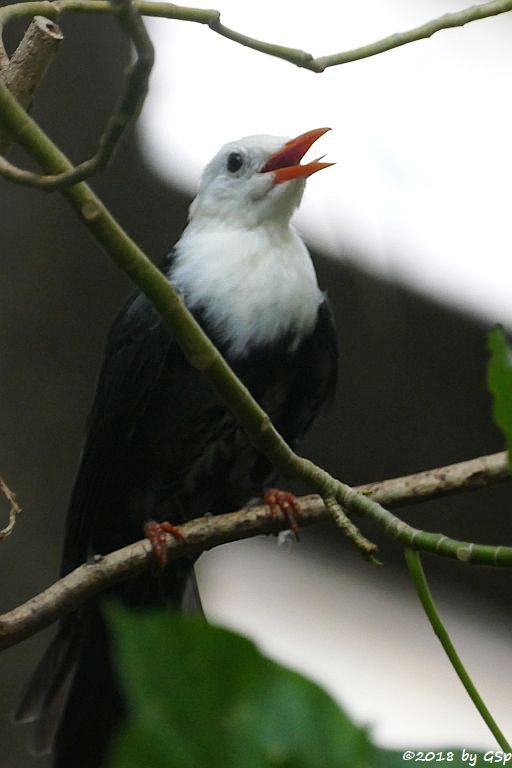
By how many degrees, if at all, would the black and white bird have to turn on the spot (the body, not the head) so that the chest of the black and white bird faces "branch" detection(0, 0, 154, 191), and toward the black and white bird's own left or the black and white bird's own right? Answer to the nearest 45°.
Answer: approximately 45° to the black and white bird's own right

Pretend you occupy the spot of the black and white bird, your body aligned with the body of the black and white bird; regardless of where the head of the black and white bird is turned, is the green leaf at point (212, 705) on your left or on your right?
on your right

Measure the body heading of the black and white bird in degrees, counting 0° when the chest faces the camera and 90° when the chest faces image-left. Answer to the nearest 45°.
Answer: approximately 315°
